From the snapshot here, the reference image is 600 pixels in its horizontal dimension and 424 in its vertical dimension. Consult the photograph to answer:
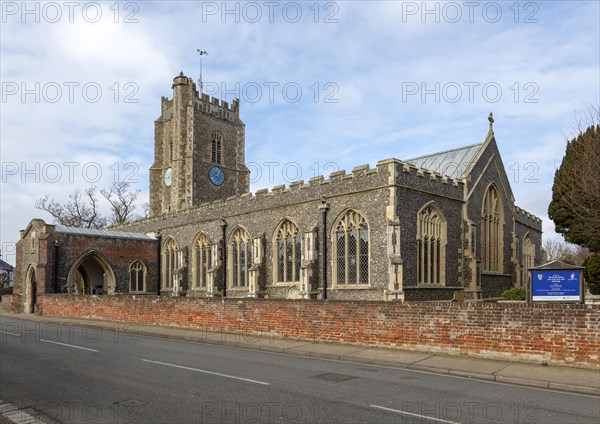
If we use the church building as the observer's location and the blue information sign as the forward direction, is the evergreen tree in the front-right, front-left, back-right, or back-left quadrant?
front-left

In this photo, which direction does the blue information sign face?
toward the camera

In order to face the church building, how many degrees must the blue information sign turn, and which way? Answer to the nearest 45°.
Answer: approximately 135° to its right

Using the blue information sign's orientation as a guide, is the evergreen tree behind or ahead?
behind
